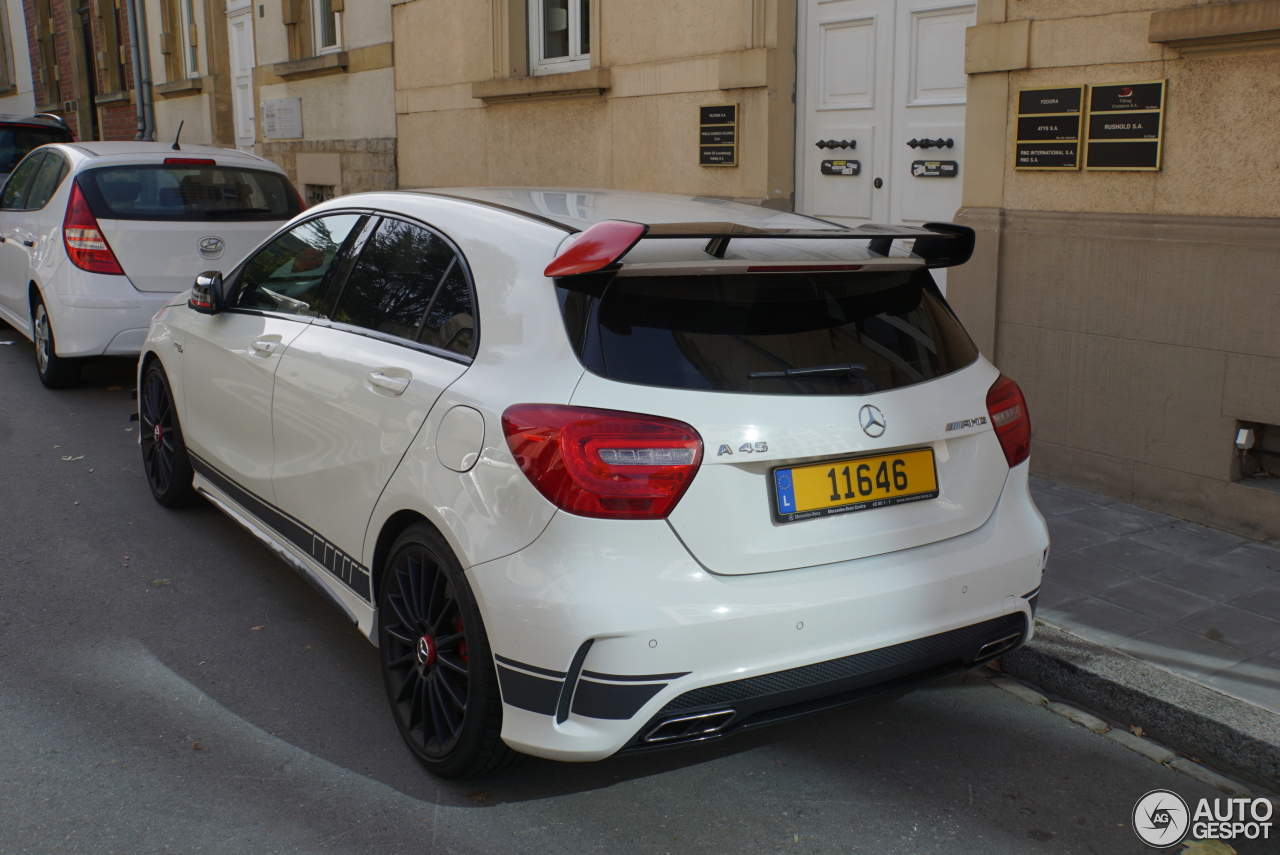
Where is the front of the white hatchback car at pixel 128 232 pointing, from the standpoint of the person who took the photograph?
facing away from the viewer and to the left of the viewer

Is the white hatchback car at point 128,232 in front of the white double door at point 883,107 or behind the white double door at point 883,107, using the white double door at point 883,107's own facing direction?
in front

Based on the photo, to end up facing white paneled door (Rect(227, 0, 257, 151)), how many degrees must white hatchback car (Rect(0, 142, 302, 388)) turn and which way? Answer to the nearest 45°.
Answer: approximately 45° to its right

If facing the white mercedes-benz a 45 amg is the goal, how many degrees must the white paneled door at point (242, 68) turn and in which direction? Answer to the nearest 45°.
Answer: approximately 45° to its left

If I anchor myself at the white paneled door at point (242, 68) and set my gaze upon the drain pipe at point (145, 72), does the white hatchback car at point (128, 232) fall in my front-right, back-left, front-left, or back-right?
back-left

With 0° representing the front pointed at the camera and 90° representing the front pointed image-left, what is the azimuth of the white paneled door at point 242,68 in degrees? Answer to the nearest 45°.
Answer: approximately 45°

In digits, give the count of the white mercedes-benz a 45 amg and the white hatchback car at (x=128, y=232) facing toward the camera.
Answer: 0

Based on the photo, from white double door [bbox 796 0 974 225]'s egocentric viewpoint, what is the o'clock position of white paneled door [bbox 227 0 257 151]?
white paneled door [bbox 227 0 257 151] is roughly at 3 o'clock from white double door [bbox 796 0 974 225].

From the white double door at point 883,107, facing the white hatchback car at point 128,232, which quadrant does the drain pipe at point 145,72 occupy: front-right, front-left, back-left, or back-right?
front-right

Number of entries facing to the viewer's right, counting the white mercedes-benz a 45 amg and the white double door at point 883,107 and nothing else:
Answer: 0

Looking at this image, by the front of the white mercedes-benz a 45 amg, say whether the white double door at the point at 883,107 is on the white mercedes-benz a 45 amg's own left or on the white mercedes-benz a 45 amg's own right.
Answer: on the white mercedes-benz a 45 amg's own right

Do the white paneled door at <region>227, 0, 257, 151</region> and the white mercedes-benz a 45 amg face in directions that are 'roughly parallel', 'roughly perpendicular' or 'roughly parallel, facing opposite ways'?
roughly perpendicular

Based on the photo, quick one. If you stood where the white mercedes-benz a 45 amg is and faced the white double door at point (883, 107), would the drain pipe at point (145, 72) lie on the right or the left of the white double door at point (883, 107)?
left

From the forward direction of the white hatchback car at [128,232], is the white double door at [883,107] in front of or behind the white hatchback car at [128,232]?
behind

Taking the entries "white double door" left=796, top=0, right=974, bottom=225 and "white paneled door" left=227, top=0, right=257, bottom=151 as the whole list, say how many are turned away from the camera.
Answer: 0

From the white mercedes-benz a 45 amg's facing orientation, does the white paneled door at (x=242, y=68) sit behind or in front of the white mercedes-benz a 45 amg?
in front

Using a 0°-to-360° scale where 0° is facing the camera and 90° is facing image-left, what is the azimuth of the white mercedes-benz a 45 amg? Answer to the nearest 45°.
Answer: approximately 135°

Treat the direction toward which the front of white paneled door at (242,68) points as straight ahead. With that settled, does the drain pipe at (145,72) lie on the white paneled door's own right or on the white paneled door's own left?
on the white paneled door's own right
